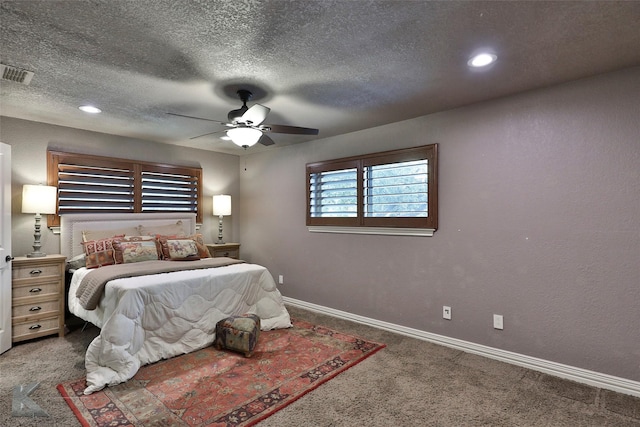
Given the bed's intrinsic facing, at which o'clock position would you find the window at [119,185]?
The window is roughly at 7 o'clock from the bed.

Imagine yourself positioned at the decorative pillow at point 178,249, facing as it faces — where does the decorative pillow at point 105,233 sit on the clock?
the decorative pillow at point 105,233 is roughly at 4 o'clock from the decorative pillow at point 178,249.

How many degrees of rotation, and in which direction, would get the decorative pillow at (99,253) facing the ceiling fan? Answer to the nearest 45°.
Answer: approximately 45° to its left

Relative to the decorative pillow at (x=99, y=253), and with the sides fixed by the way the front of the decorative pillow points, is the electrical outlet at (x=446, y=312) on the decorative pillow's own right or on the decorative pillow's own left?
on the decorative pillow's own left

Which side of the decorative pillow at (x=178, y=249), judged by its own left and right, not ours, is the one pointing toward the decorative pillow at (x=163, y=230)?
back

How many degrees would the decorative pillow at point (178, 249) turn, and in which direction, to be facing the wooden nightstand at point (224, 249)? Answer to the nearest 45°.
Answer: approximately 135° to its left

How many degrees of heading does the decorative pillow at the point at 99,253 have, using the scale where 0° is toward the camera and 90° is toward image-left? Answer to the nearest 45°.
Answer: approximately 0°

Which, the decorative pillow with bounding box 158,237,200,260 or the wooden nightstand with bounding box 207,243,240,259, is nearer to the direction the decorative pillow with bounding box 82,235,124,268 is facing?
the decorative pillow

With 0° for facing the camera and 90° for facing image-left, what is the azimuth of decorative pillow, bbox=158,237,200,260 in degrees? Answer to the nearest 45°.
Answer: approximately 0°

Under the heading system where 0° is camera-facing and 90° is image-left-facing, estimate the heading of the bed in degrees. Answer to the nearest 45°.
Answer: approximately 315°

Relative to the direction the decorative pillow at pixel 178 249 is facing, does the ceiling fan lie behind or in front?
in front

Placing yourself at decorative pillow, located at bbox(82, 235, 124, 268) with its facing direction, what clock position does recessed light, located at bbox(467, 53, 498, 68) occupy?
The recessed light is roughly at 11 o'clock from the decorative pillow.

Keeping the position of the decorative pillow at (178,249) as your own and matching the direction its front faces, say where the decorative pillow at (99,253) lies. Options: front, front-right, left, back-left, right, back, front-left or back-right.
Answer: right

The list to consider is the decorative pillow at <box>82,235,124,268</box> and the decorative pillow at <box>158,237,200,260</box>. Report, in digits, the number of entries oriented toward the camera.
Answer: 2
